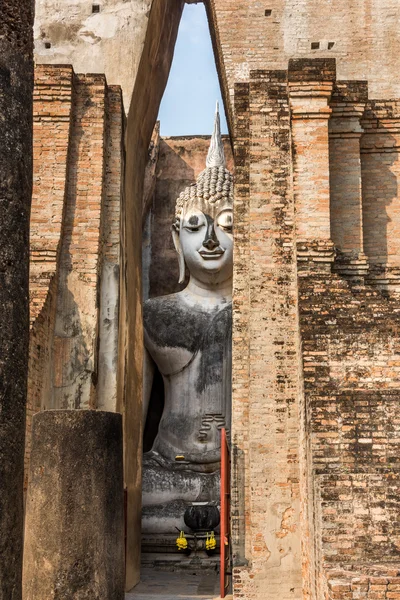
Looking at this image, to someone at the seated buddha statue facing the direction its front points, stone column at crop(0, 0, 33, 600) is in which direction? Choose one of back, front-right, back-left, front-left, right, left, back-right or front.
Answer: front

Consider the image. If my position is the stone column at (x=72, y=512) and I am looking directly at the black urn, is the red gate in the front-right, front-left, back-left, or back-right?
front-right

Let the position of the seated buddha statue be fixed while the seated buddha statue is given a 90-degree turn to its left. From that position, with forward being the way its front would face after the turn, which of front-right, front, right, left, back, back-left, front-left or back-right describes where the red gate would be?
right

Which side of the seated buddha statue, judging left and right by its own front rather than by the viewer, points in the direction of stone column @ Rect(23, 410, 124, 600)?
front

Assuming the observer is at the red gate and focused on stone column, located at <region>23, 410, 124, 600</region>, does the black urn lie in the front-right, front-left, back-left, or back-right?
back-right

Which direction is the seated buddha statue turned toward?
toward the camera
